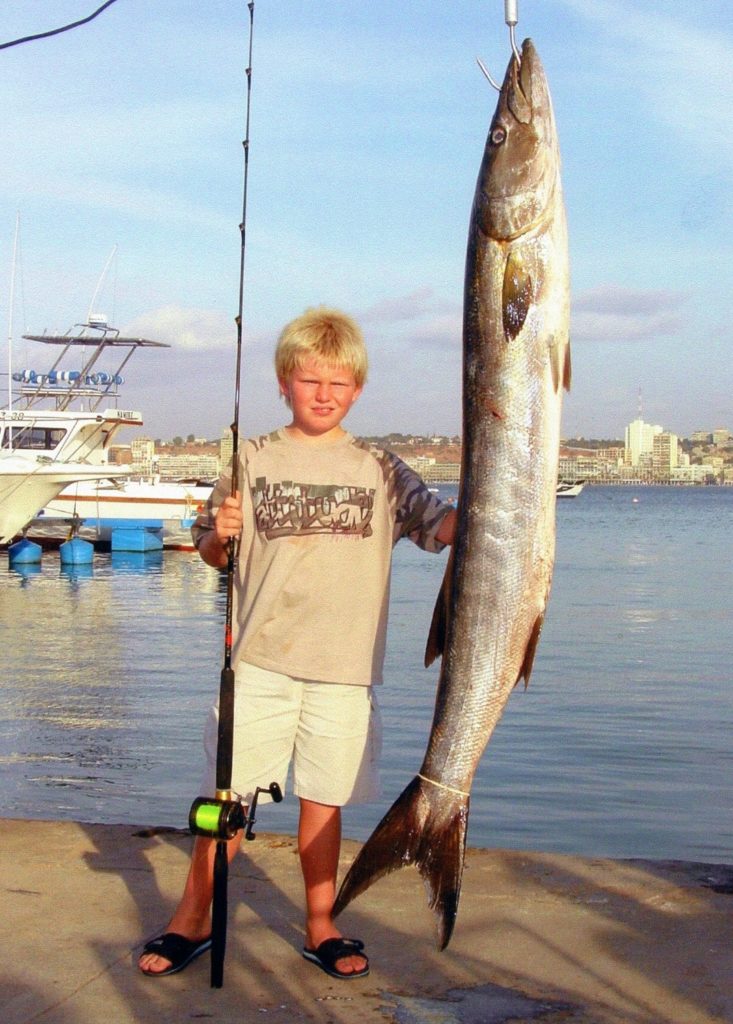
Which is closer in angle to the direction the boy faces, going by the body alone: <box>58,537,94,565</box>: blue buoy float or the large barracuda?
the large barracuda

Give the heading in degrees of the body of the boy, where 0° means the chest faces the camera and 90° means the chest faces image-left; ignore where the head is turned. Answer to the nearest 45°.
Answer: approximately 0°

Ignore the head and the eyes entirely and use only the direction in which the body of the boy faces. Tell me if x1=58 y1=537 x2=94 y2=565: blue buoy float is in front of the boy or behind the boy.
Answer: behind

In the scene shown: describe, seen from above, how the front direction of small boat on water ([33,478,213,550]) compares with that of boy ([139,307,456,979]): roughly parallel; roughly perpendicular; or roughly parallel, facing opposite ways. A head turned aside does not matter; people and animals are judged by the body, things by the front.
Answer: roughly perpendicular

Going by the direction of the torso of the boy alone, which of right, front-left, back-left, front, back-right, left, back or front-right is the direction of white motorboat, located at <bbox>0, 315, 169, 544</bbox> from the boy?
back

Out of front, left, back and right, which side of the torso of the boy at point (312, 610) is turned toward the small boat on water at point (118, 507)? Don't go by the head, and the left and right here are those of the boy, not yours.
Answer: back

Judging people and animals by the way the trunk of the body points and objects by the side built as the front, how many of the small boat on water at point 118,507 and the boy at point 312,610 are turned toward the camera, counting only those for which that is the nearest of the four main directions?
1

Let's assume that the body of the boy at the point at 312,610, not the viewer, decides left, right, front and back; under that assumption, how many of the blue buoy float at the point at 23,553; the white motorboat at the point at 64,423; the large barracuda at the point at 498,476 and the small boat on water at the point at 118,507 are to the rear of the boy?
3

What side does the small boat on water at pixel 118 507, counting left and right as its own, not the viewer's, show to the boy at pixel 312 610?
left
